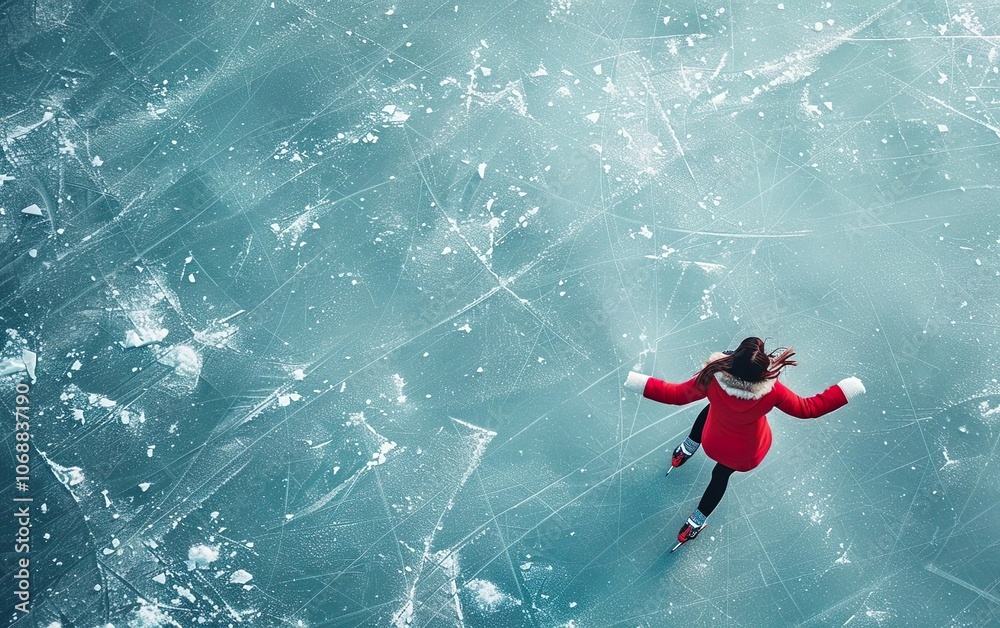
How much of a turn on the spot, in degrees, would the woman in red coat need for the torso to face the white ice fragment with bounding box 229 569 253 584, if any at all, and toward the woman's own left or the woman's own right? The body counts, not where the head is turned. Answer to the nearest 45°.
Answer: approximately 90° to the woman's own left

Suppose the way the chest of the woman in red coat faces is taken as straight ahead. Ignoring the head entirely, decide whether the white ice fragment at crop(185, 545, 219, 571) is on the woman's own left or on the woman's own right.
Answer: on the woman's own left

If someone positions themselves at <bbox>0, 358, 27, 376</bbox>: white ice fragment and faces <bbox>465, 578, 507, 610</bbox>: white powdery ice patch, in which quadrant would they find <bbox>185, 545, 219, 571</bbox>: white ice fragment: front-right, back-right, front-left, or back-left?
front-right

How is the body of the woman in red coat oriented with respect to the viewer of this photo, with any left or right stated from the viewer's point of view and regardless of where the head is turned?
facing away from the viewer

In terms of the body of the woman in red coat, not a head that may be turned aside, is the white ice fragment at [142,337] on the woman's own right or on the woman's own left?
on the woman's own left

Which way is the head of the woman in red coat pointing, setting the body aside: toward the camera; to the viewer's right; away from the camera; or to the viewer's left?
away from the camera

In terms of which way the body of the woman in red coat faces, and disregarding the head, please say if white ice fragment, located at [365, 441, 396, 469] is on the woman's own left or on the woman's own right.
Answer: on the woman's own left

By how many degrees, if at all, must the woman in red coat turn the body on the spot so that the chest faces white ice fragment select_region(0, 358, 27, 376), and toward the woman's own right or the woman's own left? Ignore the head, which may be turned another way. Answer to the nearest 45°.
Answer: approximately 90° to the woman's own left
